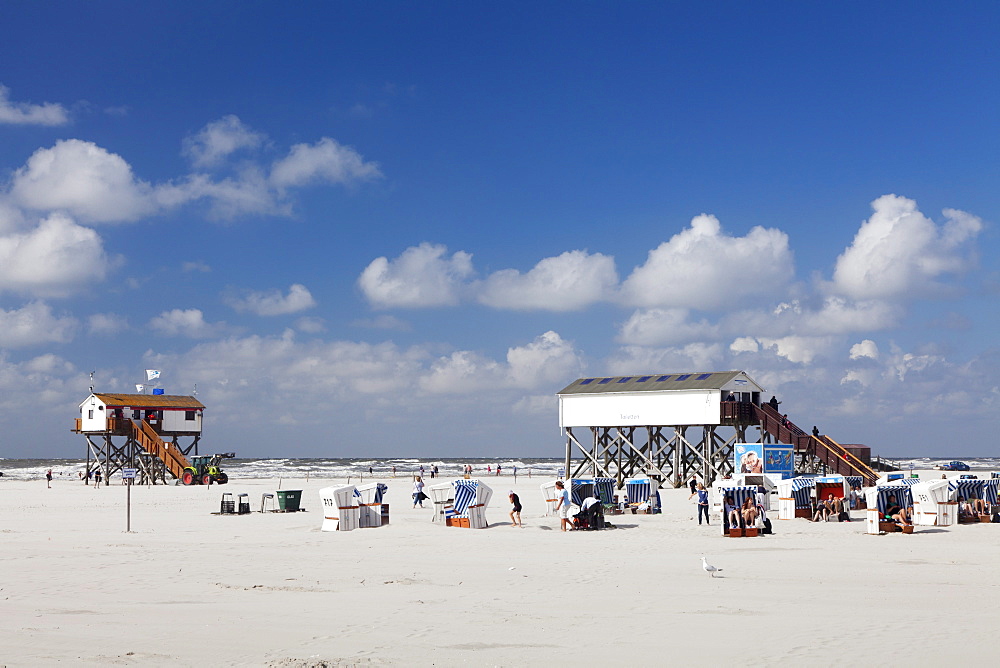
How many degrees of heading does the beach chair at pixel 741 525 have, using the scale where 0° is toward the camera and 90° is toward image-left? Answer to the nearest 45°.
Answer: approximately 0°

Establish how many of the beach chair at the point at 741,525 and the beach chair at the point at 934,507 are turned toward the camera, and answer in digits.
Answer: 1

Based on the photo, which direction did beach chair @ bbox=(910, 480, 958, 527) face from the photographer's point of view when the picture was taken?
facing away from the viewer and to the right of the viewer

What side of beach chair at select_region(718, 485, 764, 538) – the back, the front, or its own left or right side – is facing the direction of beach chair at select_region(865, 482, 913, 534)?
left

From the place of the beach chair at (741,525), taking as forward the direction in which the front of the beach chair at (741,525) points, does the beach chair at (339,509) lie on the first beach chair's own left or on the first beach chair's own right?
on the first beach chair's own right

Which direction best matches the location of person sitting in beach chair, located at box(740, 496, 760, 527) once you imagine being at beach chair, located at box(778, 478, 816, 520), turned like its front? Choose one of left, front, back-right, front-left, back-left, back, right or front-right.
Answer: front-right
